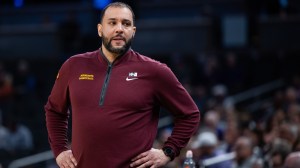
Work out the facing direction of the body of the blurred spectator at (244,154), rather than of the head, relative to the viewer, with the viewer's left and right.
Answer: facing the viewer and to the left of the viewer

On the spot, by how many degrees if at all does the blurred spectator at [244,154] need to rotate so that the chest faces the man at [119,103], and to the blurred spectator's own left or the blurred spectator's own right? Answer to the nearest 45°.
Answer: approximately 45° to the blurred spectator's own left

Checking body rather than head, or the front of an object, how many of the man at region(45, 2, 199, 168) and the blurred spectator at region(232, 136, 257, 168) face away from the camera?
0

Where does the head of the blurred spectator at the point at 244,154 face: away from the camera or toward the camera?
toward the camera

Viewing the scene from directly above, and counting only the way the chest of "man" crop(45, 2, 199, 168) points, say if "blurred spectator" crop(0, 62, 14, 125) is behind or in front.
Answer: behind

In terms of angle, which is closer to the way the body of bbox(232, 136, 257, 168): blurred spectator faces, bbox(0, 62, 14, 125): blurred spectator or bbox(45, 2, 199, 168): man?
the man

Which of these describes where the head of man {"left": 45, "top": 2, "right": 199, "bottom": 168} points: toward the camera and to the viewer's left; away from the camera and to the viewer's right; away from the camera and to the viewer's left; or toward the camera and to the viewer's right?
toward the camera and to the viewer's right

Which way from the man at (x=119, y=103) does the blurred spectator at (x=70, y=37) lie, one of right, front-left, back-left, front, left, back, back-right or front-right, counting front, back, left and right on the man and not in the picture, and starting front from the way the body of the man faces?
back

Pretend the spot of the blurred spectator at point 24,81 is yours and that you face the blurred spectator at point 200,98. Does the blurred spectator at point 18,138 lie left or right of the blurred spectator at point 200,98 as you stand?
right

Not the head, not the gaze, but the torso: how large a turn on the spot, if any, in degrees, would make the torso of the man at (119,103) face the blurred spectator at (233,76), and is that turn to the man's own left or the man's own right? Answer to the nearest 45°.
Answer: approximately 180°

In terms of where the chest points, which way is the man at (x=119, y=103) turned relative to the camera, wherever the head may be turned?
toward the camera
